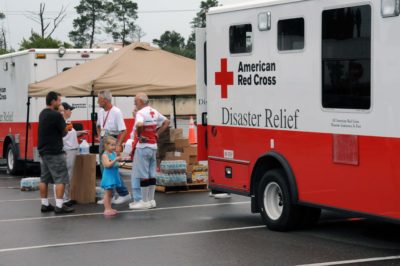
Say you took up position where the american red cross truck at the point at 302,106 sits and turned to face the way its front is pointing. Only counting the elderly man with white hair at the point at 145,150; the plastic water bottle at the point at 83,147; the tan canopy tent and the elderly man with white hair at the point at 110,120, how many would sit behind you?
4

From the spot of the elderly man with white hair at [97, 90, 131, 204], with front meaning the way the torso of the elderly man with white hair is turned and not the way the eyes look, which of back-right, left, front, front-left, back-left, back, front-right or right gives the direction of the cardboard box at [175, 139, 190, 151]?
back

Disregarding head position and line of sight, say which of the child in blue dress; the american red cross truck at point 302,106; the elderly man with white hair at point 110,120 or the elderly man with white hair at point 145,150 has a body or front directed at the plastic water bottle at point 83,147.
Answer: the elderly man with white hair at point 145,150

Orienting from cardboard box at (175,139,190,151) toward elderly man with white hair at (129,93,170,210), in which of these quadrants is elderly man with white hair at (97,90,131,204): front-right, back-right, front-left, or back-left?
front-right

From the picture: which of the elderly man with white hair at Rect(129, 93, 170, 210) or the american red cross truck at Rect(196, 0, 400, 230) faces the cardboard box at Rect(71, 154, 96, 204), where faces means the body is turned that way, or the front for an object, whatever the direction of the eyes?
the elderly man with white hair

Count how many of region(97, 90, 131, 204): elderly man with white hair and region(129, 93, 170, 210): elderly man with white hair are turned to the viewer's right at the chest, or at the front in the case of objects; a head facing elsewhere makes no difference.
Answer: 0

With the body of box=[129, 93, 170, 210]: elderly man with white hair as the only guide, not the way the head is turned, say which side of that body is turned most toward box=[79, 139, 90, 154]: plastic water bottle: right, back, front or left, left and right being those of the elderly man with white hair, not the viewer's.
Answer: front

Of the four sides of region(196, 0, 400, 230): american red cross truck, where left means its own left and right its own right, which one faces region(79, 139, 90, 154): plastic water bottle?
back

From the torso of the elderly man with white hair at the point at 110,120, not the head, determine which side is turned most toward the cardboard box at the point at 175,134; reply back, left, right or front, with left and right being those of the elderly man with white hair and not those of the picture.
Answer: back

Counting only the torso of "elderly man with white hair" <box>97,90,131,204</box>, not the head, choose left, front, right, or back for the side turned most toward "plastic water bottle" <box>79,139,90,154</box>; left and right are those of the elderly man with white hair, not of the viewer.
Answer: right

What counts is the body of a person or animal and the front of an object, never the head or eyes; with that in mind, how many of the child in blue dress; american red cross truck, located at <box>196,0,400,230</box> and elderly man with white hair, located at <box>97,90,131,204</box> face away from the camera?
0
